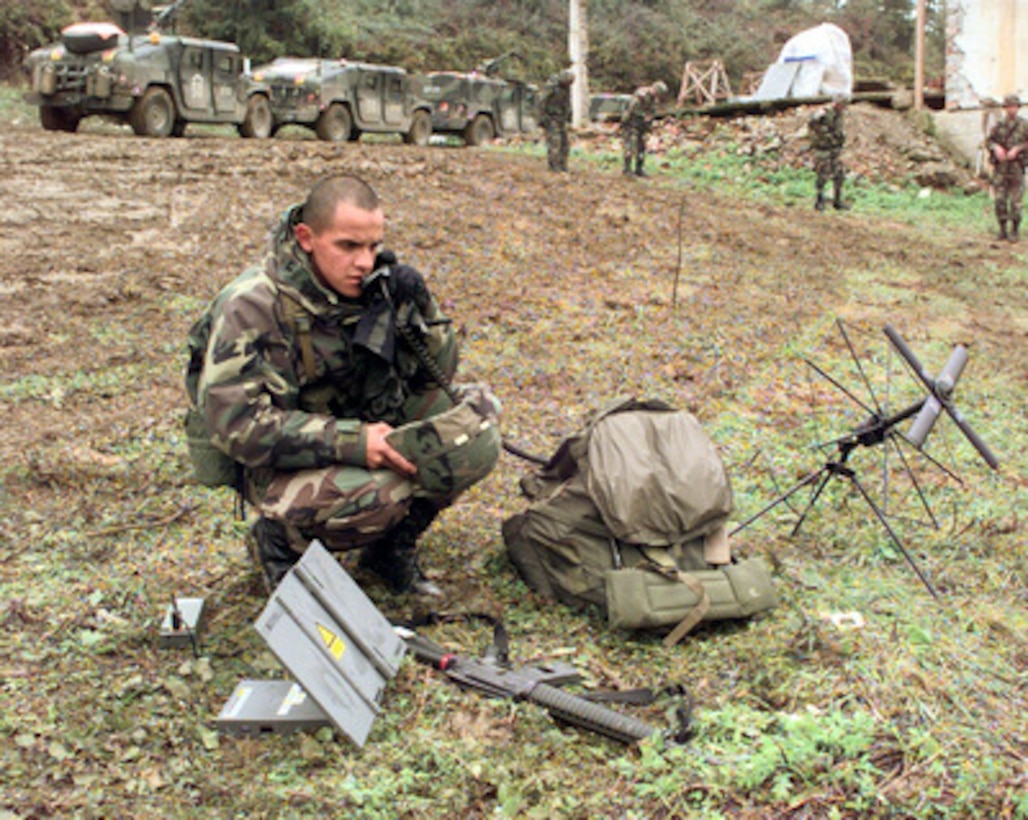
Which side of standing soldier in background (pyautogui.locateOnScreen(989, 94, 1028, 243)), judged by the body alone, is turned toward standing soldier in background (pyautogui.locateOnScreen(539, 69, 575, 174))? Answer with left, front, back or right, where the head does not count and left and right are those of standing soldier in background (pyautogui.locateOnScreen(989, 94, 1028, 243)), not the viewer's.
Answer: right

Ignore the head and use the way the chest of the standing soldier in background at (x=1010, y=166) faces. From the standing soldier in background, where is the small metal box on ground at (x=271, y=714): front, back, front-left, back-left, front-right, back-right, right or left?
front

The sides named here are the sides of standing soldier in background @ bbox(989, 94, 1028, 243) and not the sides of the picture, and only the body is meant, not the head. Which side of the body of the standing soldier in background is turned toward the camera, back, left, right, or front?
front

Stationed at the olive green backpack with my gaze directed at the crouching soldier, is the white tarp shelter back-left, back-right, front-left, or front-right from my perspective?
back-right

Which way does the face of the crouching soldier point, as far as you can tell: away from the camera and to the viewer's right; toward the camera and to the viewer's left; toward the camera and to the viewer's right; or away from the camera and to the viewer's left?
toward the camera and to the viewer's right

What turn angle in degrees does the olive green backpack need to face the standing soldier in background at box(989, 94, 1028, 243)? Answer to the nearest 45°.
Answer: approximately 135° to its left
